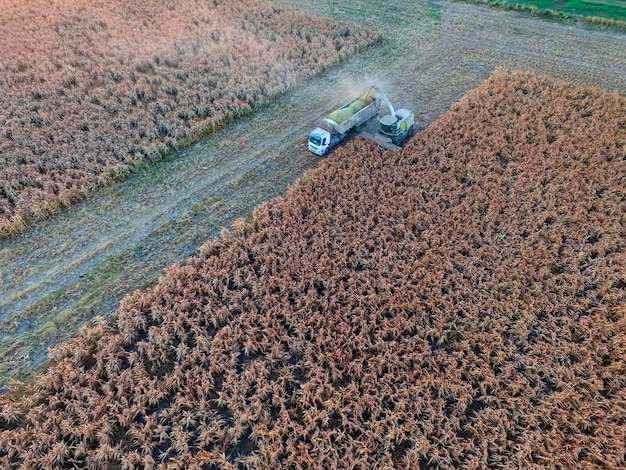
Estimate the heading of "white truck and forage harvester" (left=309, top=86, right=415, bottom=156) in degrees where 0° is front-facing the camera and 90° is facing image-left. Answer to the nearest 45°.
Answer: approximately 45°
